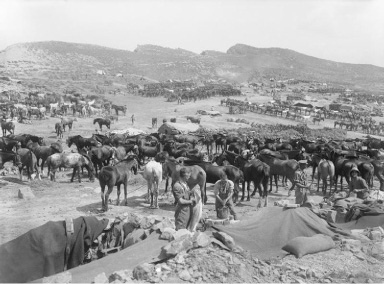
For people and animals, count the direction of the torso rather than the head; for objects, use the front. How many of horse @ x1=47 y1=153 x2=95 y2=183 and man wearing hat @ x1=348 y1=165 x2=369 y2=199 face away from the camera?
0

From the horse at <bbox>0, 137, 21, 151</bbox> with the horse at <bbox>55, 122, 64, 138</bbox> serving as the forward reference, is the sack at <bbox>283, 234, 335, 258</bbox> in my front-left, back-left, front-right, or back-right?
back-right

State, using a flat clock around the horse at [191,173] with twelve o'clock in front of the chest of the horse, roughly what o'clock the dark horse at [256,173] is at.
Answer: The dark horse is roughly at 5 o'clock from the horse.

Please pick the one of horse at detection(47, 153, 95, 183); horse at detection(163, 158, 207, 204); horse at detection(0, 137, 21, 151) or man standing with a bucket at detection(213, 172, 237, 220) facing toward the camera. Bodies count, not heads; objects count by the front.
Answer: the man standing with a bucket

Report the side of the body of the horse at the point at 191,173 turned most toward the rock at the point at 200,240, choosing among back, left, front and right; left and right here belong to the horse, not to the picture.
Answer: left

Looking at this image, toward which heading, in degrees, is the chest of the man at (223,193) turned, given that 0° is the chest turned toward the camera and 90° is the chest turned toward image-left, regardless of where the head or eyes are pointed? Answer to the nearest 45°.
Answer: approximately 0°

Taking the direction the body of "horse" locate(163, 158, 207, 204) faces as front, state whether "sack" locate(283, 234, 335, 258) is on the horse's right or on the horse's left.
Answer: on the horse's left

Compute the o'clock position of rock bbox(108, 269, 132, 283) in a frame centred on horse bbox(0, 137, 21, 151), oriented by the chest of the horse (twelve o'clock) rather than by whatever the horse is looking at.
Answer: The rock is roughly at 3 o'clock from the horse.

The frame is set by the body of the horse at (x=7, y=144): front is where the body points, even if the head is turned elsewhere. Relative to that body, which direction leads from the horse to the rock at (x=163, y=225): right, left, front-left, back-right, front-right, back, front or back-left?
right

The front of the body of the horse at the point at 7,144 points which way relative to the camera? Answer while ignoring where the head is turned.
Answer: to the viewer's right

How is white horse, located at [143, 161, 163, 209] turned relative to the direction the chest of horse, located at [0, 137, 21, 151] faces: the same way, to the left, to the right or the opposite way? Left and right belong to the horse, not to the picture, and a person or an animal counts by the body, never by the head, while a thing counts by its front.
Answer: to the left
